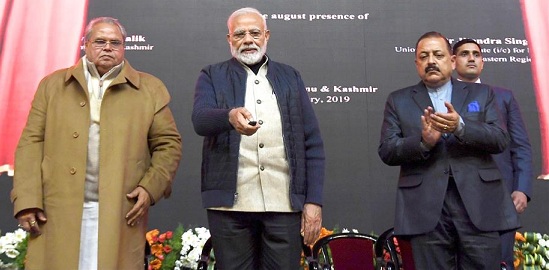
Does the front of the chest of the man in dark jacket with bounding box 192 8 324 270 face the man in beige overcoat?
no

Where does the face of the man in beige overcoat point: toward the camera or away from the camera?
toward the camera

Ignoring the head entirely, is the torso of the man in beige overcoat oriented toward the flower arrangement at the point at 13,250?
no

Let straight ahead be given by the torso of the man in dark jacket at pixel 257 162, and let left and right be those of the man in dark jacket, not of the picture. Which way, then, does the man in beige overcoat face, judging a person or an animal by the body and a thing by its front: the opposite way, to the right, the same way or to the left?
the same way

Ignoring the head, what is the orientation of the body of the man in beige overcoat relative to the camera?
toward the camera

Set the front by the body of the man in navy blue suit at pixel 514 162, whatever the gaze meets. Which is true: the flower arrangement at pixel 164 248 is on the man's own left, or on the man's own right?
on the man's own right

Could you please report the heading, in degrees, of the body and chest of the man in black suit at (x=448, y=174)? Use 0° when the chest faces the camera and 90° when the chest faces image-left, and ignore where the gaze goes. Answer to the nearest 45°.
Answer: approximately 0°

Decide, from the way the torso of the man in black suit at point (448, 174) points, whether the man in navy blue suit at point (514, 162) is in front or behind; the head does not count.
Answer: behind

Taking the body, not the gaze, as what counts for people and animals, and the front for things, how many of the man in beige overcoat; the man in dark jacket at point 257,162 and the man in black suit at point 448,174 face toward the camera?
3

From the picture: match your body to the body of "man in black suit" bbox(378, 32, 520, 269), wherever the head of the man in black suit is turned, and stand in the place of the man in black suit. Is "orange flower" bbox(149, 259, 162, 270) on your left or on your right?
on your right

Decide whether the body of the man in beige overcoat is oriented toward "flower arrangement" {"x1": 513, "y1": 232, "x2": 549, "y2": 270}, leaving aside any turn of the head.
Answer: no

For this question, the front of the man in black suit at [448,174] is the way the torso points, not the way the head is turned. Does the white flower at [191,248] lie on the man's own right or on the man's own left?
on the man's own right
